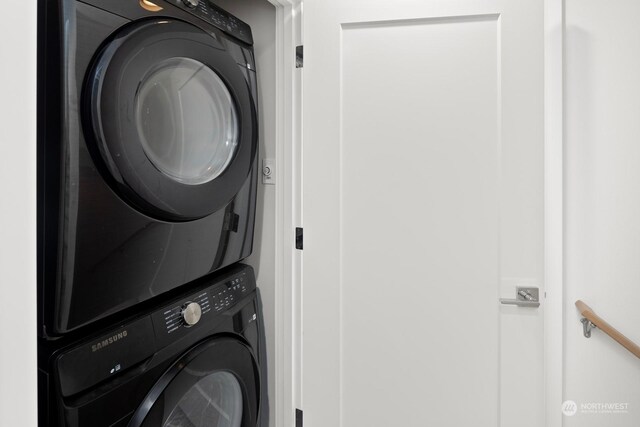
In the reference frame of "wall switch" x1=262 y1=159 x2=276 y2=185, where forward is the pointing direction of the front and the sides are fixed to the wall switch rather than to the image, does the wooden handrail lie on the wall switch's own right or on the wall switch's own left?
on the wall switch's own left

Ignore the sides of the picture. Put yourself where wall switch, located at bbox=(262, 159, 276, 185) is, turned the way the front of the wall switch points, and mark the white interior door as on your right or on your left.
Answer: on your left

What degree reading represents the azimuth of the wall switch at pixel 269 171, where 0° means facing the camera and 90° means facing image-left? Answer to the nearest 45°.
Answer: approximately 45°
